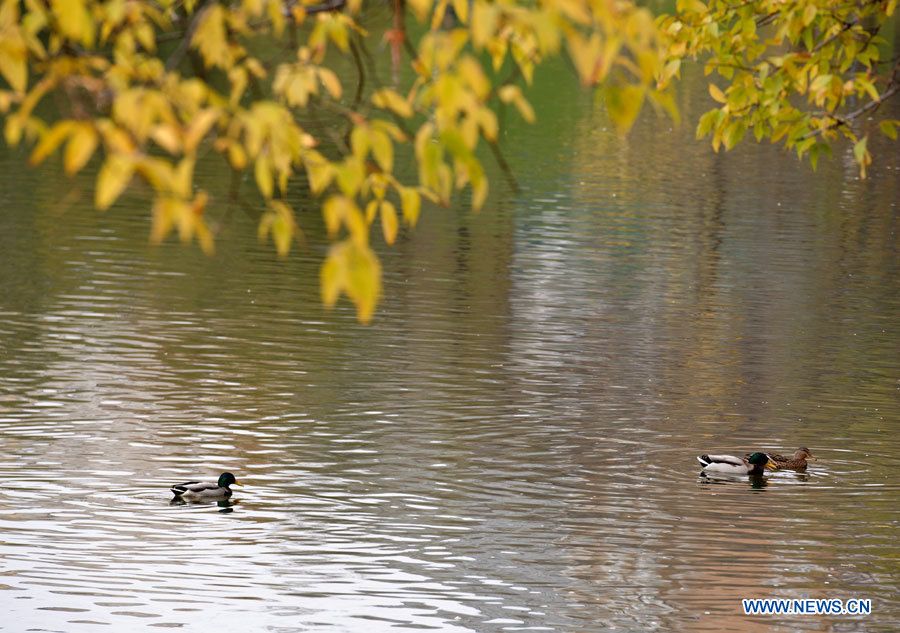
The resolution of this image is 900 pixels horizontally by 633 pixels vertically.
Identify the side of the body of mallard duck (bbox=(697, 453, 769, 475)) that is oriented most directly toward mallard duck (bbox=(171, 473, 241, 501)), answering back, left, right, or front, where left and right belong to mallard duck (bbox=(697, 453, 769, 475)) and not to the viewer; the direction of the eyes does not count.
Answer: back

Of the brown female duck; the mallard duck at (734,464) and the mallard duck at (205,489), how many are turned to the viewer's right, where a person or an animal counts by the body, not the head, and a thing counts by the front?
3

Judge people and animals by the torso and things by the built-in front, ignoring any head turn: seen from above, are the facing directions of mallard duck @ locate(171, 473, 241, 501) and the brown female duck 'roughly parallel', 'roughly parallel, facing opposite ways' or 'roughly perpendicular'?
roughly parallel

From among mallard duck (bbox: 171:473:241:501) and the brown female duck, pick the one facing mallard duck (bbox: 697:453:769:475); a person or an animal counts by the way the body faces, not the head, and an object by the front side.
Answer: mallard duck (bbox: 171:473:241:501)

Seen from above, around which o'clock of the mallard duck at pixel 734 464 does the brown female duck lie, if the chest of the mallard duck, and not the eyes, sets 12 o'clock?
The brown female duck is roughly at 11 o'clock from the mallard duck.

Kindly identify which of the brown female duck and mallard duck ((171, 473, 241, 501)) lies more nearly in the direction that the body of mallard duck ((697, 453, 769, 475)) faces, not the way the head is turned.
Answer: the brown female duck

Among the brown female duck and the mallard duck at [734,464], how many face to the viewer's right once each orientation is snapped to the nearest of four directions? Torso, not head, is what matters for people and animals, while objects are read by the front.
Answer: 2

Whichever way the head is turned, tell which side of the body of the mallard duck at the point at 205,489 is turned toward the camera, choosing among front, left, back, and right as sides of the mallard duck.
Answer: right

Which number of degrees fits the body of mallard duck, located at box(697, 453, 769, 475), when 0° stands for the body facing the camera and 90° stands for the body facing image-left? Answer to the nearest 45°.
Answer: approximately 270°

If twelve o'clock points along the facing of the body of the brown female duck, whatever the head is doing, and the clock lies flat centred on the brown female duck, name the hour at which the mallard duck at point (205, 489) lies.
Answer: The mallard duck is roughly at 5 o'clock from the brown female duck.

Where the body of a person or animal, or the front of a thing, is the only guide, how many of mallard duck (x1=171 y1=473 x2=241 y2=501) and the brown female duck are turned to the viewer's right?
2

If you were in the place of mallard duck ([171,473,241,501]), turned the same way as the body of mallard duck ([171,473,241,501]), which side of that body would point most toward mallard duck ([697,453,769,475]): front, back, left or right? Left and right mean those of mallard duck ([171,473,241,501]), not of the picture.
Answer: front

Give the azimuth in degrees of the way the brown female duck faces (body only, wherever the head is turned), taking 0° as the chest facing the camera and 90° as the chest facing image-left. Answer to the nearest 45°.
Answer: approximately 270°

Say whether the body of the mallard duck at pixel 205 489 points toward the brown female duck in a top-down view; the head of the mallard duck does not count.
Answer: yes
